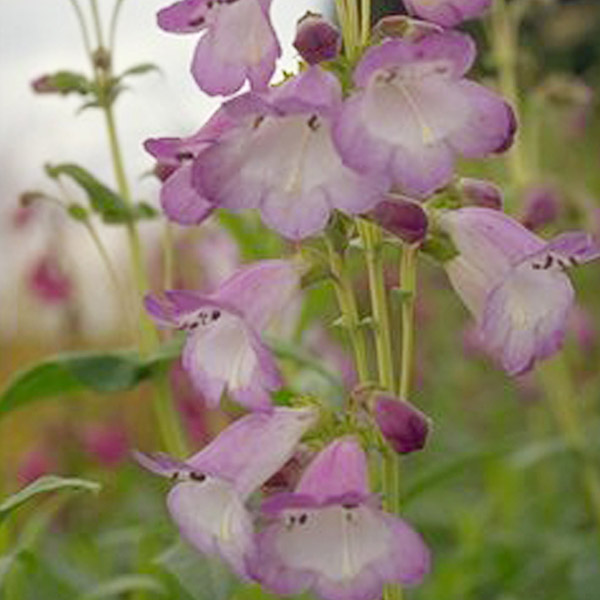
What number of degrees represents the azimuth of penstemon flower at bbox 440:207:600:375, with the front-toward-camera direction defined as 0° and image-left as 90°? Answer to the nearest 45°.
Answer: approximately 315°

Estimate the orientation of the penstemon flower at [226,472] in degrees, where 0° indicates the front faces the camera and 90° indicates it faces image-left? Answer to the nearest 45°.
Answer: approximately 45°

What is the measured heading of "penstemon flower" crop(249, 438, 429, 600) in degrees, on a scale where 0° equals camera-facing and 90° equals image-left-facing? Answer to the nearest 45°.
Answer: approximately 0°
